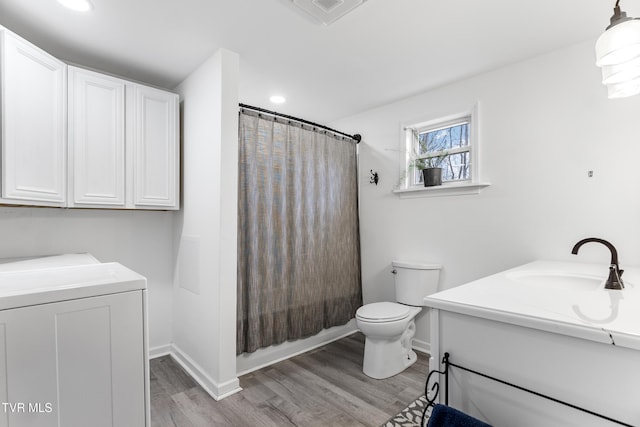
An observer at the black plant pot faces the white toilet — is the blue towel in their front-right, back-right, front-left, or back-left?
front-left

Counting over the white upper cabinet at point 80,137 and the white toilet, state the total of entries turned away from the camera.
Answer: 0

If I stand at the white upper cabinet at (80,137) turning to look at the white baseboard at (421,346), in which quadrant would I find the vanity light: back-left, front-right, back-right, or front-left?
front-right

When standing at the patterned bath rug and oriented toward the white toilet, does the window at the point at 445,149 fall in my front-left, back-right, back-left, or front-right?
front-right

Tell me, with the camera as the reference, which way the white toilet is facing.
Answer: facing the viewer and to the left of the viewer

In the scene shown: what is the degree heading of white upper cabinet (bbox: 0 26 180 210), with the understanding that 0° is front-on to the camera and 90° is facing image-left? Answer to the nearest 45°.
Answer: approximately 315°

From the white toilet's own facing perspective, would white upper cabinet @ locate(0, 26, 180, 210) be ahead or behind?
ahead

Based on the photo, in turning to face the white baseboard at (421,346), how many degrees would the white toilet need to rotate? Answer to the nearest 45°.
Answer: approximately 180°
